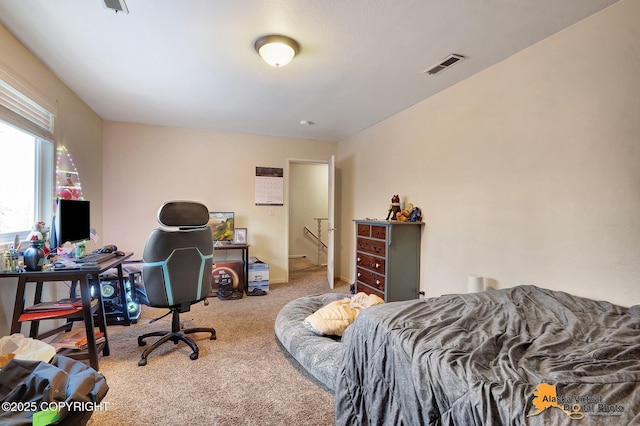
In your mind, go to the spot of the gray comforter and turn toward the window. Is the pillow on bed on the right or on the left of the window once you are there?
right

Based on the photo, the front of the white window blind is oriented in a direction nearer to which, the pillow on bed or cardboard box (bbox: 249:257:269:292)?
the pillow on bed

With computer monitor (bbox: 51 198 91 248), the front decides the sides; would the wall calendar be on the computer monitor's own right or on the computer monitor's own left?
on the computer monitor's own left

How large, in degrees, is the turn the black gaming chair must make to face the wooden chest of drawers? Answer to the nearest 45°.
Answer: approximately 135° to its right

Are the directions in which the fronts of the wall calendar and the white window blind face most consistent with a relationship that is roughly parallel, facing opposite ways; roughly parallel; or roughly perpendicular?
roughly perpendicular

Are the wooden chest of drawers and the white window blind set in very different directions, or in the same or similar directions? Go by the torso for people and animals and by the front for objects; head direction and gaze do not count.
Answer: very different directions

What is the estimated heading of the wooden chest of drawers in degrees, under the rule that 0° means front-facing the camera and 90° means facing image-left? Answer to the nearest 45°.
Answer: approximately 45°

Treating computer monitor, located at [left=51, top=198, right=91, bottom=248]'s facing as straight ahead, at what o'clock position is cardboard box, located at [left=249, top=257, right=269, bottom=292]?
The cardboard box is roughly at 10 o'clock from the computer monitor.

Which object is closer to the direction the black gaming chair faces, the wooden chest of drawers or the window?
the window

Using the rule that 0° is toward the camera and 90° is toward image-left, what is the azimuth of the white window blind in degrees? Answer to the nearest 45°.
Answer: approximately 315°

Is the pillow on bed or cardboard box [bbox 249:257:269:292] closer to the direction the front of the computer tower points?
the pillow on bed

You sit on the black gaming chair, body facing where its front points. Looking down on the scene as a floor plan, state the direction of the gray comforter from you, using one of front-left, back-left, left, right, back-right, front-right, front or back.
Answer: back

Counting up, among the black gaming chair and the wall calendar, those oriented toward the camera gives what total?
1

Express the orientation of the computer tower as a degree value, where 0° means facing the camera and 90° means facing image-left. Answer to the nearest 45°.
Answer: approximately 315°
